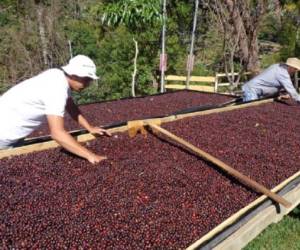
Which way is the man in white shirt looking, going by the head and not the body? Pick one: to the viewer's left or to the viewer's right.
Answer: to the viewer's right

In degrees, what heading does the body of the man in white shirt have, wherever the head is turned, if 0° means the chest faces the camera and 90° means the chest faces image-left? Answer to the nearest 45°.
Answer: approximately 270°

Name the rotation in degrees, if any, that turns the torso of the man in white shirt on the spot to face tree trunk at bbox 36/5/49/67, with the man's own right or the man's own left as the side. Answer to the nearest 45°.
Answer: approximately 90° to the man's own left

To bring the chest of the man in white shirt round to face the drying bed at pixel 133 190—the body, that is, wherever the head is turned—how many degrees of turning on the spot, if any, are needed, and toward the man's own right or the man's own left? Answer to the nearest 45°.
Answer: approximately 45° to the man's own right

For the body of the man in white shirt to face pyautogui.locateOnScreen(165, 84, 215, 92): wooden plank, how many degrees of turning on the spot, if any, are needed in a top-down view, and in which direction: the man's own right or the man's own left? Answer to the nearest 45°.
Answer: approximately 45° to the man's own left
